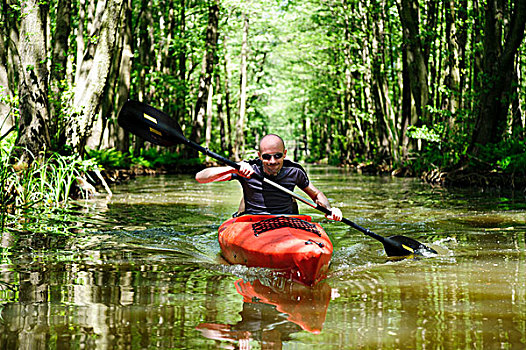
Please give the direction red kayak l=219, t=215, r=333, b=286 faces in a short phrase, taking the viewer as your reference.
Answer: facing the viewer and to the right of the viewer

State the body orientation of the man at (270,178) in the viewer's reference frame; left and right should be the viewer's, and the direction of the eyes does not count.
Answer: facing the viewer
